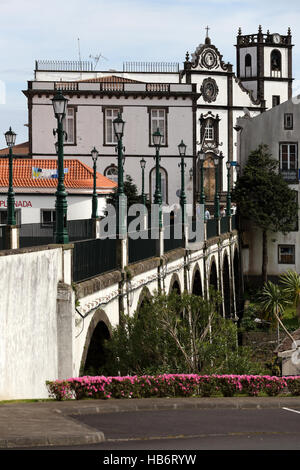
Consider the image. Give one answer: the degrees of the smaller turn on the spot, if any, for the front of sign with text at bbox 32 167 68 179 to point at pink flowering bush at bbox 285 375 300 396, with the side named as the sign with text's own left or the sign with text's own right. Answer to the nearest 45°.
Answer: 0° — it already faces it

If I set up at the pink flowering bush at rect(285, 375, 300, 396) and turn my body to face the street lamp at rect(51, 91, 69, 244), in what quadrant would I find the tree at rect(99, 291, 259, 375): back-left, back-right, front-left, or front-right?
front-right

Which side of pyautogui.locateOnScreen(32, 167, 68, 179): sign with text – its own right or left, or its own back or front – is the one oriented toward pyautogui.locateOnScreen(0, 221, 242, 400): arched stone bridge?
front

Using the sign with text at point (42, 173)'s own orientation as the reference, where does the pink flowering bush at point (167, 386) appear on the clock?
The pink flowering bush is roughly at 12 o'clock from the sign with text.

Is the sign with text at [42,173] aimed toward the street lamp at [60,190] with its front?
yes

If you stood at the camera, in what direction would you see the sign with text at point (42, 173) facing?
facing the viewer

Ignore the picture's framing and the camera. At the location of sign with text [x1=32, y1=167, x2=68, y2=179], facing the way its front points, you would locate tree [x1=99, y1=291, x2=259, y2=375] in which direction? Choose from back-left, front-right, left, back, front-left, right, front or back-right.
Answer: front

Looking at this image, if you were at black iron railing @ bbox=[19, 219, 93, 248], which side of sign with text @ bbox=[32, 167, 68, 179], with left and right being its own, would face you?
front

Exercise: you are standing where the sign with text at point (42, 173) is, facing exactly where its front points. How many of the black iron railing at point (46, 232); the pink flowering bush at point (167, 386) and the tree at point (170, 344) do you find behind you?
0

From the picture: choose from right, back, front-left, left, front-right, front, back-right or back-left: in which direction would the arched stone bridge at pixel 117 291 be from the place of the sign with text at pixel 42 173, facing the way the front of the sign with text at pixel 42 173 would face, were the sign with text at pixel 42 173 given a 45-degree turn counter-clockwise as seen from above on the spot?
front-right
